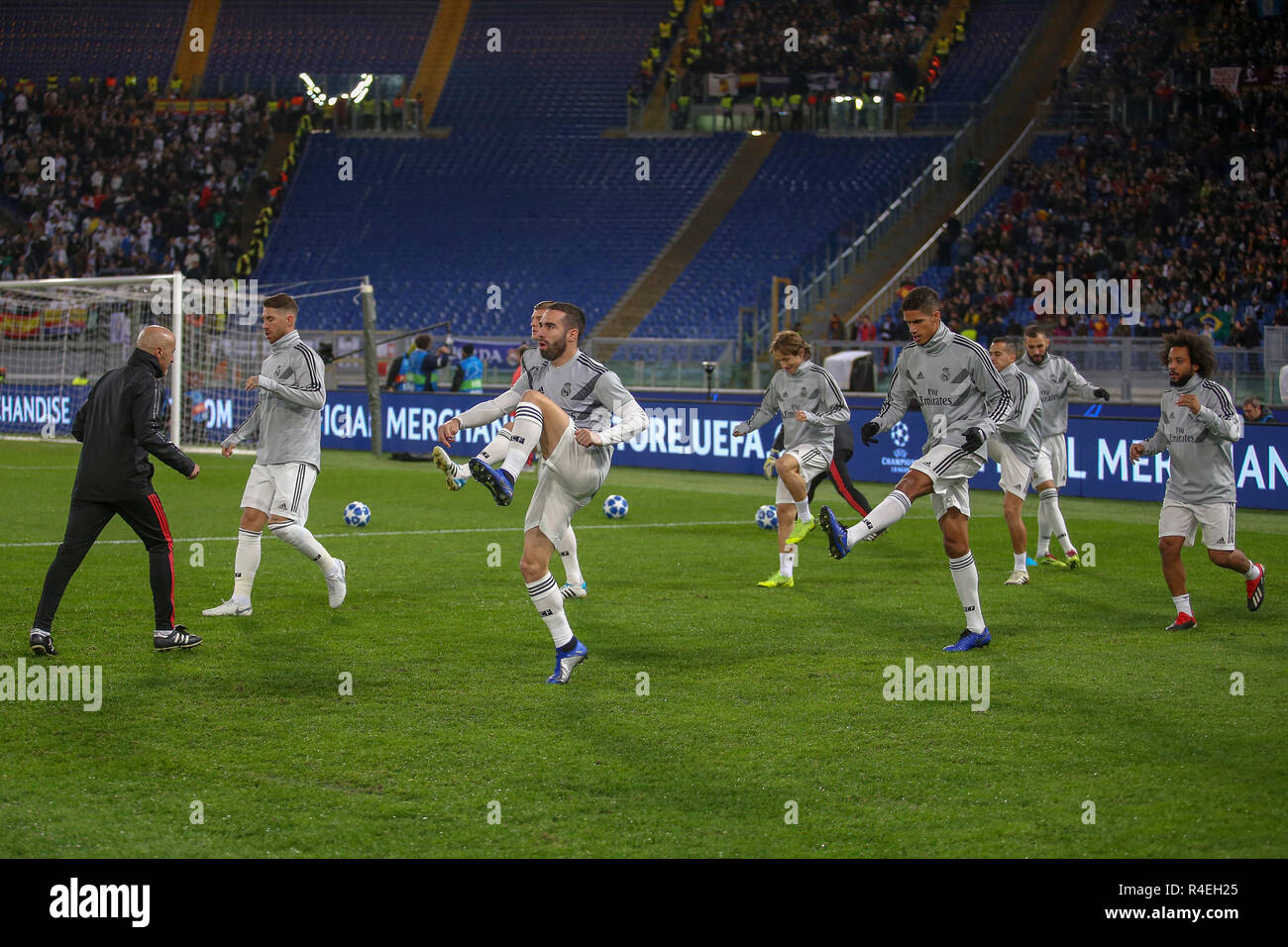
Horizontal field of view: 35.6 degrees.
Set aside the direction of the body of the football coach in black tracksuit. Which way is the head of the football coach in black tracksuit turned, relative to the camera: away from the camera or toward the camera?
away from the camera

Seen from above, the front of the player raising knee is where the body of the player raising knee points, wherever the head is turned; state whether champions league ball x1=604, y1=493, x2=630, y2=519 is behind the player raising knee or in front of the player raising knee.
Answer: behind

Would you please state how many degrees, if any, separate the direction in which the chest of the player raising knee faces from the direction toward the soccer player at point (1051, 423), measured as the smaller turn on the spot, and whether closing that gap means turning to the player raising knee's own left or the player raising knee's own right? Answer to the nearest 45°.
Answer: approximately 180°

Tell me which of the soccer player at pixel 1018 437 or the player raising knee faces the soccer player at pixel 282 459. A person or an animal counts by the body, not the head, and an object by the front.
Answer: the soccer player at pixel 1018 437

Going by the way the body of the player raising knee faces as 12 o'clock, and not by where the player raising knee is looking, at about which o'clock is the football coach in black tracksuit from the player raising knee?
The football coach in black tracksuit is roughly at 2 o'clock from the player raising knee.

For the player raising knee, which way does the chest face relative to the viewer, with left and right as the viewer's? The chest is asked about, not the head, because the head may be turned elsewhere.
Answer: facing the viewer and to the left of the viewer

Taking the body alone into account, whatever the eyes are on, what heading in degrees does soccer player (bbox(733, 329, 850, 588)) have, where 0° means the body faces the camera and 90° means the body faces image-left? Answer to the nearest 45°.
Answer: approximately 45°

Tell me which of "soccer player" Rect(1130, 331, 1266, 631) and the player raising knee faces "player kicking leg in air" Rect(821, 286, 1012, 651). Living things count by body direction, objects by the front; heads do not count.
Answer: the soccer player

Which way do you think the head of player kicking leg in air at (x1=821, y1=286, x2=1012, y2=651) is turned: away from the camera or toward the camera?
toward the camera

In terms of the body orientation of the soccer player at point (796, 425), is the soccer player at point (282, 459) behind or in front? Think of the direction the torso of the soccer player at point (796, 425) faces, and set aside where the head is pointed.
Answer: in front

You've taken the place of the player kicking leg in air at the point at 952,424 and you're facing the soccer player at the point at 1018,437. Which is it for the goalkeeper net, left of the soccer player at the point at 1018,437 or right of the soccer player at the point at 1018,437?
left

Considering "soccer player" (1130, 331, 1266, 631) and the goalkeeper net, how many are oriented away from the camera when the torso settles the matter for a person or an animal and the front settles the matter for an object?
0

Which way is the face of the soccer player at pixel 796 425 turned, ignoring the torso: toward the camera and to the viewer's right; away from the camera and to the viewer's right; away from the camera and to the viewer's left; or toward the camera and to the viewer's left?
toward the camera and to the viewer's left
